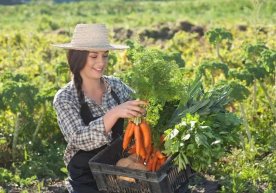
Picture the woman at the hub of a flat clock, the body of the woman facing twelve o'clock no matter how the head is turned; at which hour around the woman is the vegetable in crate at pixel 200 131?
The vegetable in crate is roughly at 12 o'clock from the woman.

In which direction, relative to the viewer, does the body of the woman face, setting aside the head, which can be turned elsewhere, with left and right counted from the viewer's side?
facing the viewer and to the right of the viewer

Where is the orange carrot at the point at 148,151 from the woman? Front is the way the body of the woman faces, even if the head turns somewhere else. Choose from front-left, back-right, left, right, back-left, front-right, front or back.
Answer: front

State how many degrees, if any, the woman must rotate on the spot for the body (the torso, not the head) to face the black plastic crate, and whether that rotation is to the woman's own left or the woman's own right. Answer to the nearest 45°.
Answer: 0° — they already face it

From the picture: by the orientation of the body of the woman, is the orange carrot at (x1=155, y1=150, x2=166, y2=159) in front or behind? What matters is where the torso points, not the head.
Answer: in front
